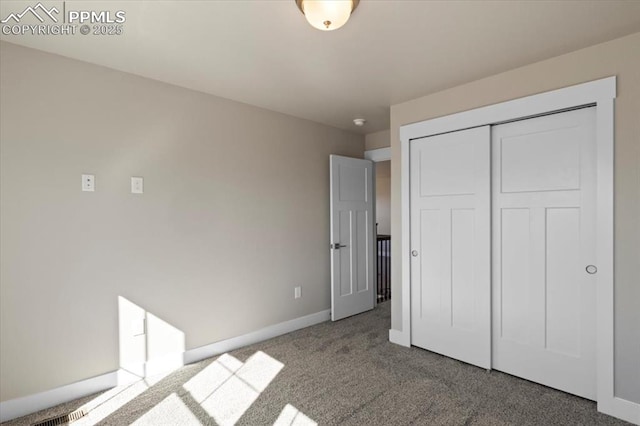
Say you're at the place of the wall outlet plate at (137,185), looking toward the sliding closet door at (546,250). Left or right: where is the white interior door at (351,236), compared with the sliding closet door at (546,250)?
left

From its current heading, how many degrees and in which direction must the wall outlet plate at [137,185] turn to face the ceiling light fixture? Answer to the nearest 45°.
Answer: approximately 45° to its left

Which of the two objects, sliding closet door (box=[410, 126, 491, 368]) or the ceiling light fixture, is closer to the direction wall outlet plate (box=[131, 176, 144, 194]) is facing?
the ceiling light fixture

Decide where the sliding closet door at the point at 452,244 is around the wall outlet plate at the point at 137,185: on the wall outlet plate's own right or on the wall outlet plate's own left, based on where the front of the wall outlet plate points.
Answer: on the wall outlet plate's own left

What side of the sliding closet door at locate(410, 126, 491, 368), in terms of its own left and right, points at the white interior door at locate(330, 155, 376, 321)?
right

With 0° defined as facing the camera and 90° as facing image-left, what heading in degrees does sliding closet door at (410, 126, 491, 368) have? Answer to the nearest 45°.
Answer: approximately 45°
